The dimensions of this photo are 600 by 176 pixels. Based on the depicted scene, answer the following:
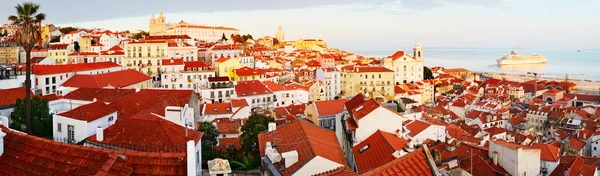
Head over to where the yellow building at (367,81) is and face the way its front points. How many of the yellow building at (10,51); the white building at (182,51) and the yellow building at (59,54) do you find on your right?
3

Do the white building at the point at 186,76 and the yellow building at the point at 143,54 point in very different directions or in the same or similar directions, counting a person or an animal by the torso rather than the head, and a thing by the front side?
same or similar directions

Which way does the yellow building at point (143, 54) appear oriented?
toward the camera

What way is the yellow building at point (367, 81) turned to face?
toward the camera

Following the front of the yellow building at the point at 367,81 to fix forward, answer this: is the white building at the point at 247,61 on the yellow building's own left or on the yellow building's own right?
on the yellow building's own right

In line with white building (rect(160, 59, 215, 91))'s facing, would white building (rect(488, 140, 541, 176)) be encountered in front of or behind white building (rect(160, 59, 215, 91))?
in front

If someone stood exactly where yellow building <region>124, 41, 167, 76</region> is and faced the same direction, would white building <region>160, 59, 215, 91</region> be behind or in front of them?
in front

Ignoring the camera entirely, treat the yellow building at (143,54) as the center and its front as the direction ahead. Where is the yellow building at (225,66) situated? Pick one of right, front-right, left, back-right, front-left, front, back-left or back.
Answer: left

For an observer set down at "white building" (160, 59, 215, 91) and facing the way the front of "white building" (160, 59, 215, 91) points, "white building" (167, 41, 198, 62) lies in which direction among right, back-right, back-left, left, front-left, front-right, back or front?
back

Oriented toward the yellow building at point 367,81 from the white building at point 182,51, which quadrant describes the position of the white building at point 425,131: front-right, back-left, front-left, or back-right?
front-right

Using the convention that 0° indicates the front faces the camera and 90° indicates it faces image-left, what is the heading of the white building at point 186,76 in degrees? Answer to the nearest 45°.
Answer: approximately 0°
